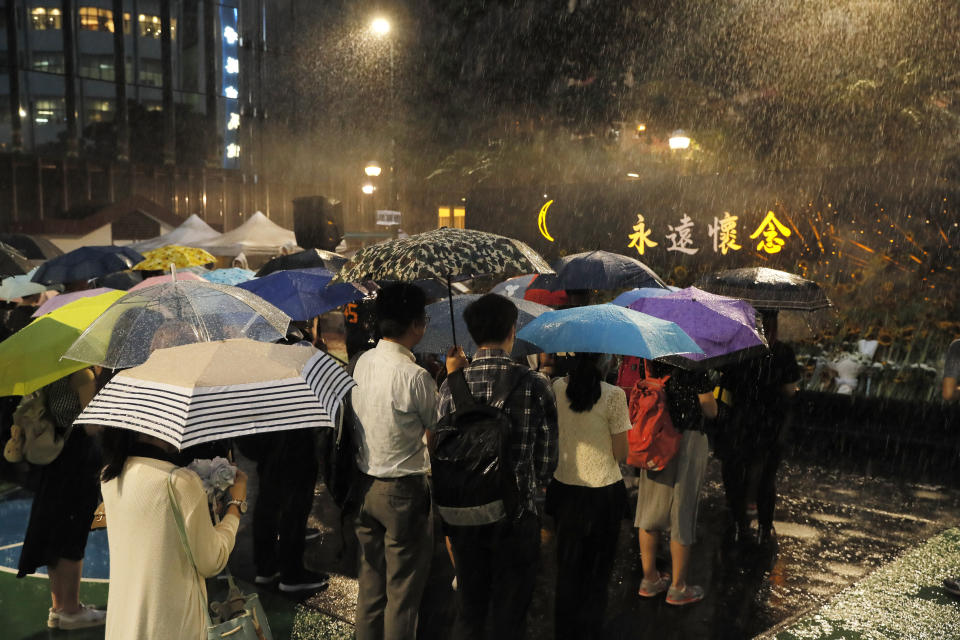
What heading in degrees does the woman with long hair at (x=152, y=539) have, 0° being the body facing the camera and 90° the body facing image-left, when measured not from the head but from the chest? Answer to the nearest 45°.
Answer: approximately 225°

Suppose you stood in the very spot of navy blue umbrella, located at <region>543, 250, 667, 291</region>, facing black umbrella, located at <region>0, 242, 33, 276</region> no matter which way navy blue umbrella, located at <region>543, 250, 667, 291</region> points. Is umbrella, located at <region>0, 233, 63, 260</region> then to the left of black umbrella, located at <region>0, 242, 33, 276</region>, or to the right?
right

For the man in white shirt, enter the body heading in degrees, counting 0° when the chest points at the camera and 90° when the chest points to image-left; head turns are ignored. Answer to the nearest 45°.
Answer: approximately 225°

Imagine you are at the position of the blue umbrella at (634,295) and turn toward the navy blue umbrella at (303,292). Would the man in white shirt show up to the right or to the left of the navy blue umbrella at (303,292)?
left

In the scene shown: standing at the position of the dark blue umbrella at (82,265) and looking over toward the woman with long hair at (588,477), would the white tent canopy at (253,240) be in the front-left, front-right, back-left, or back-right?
back-left

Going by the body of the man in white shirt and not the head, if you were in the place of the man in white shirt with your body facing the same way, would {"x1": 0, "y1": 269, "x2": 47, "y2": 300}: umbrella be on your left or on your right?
on your left

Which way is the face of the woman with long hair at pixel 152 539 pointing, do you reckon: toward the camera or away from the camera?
away from the camera

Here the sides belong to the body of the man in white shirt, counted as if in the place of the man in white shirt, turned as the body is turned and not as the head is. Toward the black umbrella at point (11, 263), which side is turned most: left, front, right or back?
left

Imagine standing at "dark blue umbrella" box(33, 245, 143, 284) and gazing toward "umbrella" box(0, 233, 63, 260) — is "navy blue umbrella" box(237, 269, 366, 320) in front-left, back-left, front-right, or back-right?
back-right

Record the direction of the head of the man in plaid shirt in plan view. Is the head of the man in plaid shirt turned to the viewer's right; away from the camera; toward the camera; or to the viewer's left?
away from the camera
